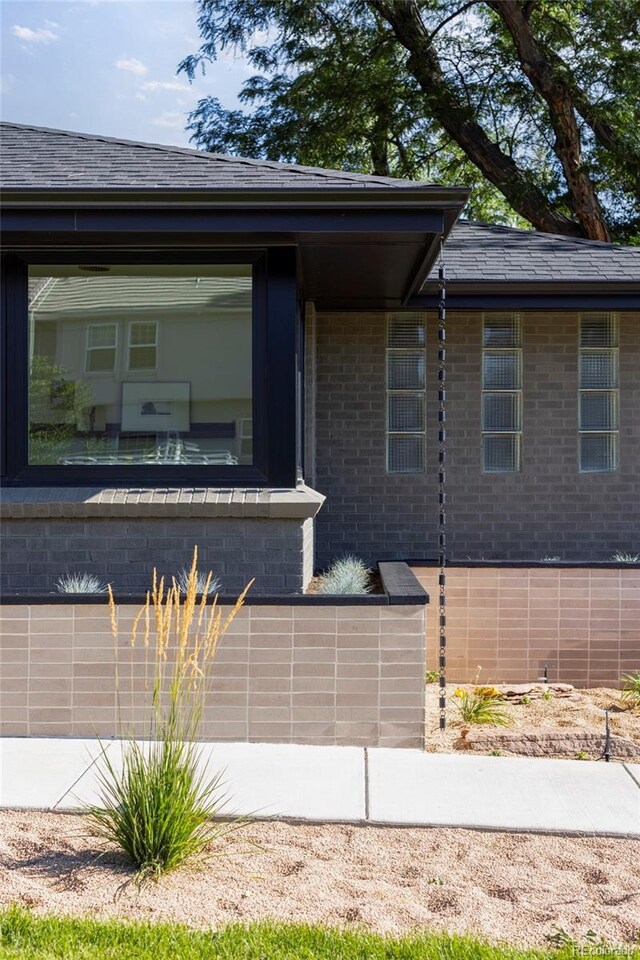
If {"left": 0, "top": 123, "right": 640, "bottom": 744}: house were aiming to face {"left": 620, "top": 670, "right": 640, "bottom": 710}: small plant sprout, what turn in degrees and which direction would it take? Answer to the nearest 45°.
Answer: approximately 90° to its left

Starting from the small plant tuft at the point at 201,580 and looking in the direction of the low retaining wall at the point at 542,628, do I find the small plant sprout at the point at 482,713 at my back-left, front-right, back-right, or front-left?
front-right

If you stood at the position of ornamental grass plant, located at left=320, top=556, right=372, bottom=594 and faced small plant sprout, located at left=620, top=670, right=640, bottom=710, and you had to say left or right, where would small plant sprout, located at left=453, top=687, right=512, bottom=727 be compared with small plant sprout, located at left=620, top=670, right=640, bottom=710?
right

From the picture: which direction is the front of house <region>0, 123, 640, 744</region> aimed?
toward the camera
